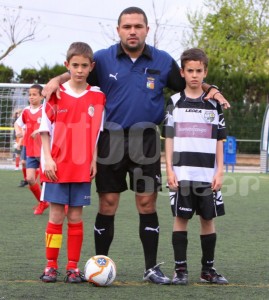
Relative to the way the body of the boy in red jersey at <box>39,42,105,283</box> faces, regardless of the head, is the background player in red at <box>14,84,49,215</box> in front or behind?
behind

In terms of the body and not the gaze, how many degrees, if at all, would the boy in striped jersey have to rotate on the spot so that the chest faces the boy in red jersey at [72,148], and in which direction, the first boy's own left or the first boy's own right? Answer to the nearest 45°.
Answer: approximately 90° to the first boy's own right

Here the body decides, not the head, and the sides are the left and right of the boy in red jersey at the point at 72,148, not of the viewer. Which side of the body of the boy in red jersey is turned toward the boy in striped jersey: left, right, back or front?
left

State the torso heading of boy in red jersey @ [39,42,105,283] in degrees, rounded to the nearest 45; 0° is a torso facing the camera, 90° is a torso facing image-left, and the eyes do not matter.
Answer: approximately 0°
